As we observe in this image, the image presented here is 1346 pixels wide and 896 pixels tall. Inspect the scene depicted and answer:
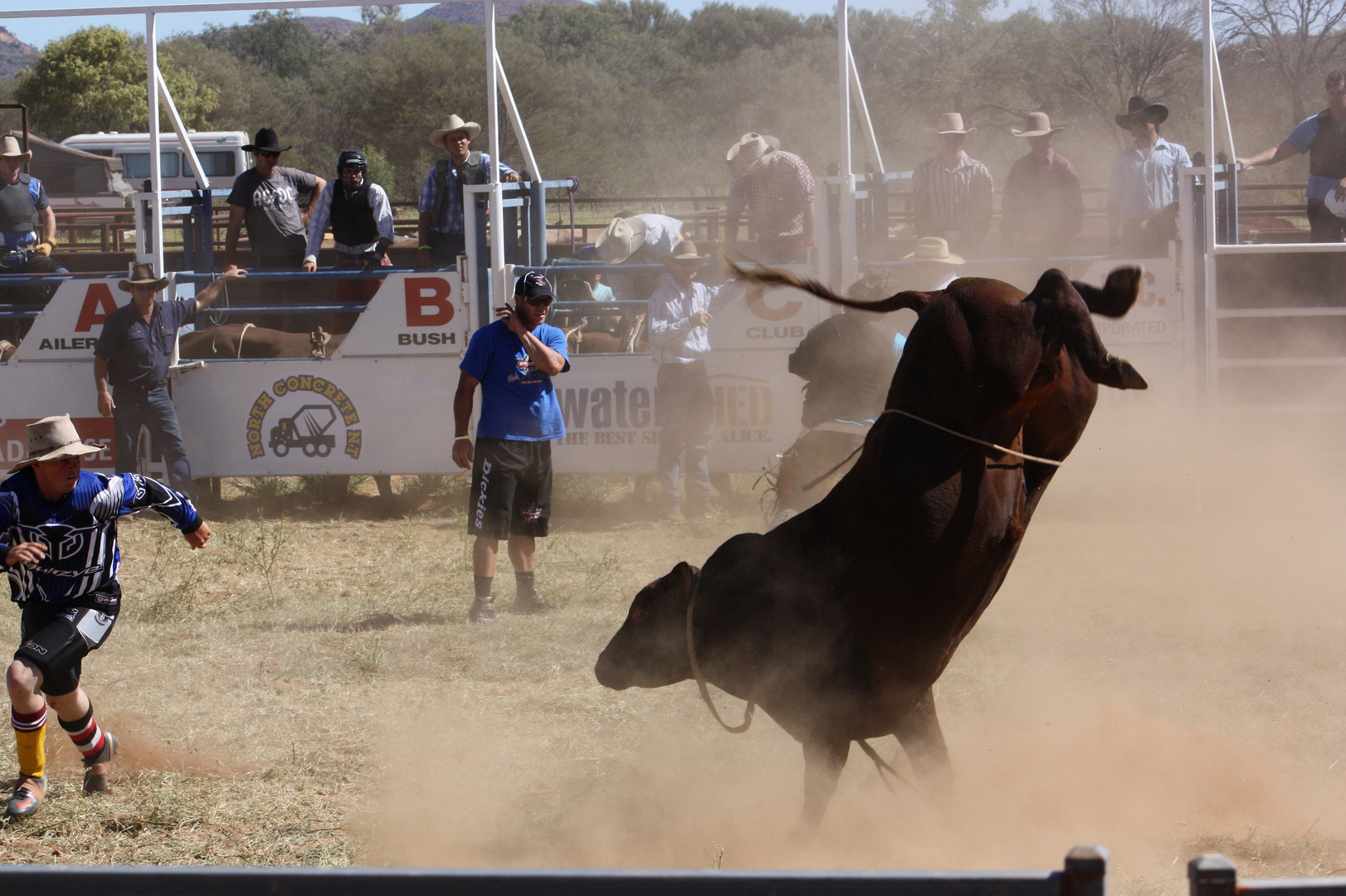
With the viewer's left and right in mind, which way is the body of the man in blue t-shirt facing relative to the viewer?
facing the viewer and to the right of the viewer

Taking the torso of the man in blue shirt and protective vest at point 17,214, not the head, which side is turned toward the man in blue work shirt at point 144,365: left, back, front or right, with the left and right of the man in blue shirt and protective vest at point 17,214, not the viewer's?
front

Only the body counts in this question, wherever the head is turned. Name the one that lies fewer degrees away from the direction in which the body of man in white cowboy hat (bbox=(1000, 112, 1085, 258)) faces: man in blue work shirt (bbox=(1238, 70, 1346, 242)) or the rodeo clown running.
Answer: the rodeo clown running

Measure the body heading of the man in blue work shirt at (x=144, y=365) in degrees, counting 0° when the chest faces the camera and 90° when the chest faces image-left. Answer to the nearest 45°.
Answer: approximately 315°

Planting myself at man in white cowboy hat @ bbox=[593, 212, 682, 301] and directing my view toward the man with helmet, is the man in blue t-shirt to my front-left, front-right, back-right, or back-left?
front-left

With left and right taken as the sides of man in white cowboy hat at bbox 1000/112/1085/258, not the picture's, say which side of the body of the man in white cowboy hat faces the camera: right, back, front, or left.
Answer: front

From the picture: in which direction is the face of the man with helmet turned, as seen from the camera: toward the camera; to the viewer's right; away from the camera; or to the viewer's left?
toward the camera

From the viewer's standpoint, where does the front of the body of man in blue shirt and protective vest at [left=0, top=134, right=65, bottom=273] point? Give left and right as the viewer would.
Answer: facing the viewer

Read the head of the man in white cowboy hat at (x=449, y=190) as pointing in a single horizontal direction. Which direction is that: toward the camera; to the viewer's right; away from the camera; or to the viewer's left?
toward the camera

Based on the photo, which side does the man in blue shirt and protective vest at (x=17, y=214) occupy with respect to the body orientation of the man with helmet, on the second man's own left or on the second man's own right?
on the second man's own right

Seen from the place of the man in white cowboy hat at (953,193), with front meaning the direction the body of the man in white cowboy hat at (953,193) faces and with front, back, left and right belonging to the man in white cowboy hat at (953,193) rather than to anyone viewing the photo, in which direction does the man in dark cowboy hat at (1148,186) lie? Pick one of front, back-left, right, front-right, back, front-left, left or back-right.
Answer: left

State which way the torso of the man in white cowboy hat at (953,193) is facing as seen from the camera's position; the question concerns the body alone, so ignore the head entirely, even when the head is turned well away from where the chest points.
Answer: toward the camera

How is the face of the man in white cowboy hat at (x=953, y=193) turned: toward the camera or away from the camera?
toward the camera
